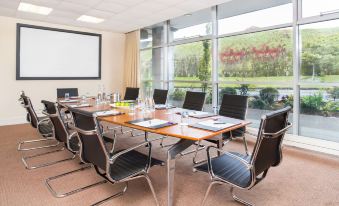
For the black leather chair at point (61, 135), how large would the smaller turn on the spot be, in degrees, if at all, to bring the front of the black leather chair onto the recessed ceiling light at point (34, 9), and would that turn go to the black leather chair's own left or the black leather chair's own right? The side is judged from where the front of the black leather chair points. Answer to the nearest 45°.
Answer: approximately 45° to the black leather chair's own left

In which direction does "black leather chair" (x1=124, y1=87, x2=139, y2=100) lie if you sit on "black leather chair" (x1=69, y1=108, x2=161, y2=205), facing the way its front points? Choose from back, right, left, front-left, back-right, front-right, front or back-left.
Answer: front-left

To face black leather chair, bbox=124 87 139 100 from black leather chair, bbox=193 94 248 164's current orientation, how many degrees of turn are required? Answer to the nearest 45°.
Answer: approximately 90° to its right

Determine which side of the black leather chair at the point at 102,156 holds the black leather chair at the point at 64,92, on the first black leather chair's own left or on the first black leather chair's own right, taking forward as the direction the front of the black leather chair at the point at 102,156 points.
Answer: on the first black leather chair's own left

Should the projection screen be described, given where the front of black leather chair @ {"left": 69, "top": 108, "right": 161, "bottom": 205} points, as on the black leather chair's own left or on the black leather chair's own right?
on the black leather chair's own left

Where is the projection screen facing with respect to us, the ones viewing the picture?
facing the viewer and to the right of the viewer

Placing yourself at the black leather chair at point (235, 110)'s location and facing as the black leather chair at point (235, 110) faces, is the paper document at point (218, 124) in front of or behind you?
in front

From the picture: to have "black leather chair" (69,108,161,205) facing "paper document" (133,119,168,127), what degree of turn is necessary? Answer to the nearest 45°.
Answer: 0° — it already faces it

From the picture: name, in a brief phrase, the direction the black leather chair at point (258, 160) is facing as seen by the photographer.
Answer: facing away from the viewer and to the left of the viewer

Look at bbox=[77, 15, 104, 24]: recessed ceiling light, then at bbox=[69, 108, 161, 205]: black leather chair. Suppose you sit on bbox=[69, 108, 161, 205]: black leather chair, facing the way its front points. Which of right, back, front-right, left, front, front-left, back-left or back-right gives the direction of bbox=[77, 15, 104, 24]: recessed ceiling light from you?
front-left

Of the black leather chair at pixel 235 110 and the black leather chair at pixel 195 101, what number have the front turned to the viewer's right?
0

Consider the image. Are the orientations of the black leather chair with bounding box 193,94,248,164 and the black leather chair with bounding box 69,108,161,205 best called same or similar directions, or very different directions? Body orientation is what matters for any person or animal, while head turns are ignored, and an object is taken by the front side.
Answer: very different directions

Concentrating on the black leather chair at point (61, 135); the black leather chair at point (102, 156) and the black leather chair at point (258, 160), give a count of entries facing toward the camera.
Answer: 0

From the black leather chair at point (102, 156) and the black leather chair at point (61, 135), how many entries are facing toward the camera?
0

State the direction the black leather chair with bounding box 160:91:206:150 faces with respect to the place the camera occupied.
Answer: facing the viewer and to the left of the viewer
